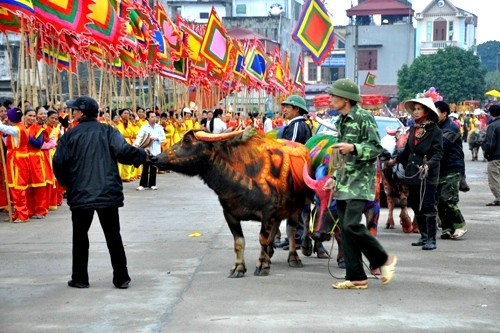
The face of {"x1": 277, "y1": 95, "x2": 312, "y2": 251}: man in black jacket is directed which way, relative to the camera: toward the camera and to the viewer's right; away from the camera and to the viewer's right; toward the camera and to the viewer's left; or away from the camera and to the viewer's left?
toward the camera and to the viewer's left

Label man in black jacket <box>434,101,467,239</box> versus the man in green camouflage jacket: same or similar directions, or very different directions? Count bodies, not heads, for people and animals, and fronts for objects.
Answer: same or similar directions

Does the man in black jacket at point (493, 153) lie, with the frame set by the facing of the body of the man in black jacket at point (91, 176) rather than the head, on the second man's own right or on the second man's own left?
on the second man's own right

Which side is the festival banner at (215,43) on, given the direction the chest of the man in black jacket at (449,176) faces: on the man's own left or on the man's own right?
on the man's own right

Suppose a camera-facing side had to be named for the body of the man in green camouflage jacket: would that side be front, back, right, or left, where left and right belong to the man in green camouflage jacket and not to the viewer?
left
